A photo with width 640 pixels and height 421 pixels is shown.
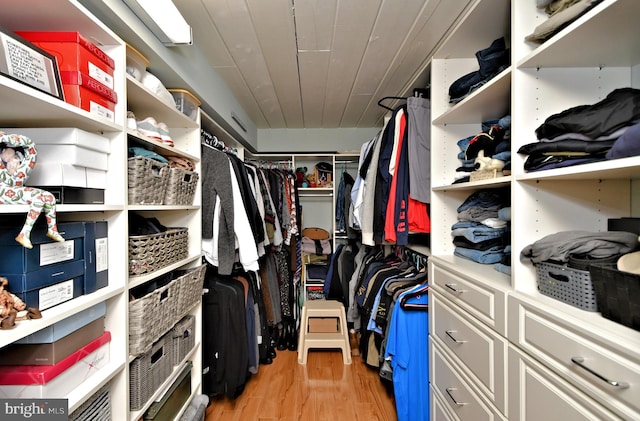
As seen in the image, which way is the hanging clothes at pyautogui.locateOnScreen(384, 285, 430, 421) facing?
toward the camera

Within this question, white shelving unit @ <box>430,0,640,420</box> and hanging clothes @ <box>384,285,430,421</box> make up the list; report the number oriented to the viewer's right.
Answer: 0

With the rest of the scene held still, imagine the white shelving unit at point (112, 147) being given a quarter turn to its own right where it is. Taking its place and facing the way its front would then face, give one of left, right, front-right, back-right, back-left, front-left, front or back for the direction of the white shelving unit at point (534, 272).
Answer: left

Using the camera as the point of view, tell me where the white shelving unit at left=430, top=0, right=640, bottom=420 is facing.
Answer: facing the viewer and to the left of the viewer

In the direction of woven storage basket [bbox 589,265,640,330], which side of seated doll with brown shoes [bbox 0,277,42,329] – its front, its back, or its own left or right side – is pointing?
front

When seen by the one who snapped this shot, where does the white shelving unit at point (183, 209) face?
facing the viewer and to the right of the viewer

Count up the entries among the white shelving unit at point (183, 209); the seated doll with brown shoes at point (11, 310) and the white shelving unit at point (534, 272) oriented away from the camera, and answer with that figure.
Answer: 0

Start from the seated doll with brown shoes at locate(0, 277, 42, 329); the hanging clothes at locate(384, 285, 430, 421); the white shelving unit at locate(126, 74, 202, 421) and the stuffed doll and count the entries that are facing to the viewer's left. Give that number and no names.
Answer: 0

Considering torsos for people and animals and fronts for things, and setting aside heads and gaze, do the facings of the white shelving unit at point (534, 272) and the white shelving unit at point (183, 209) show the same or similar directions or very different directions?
very different directions

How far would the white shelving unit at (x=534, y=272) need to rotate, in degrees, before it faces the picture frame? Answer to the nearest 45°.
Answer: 0° — it already faces it

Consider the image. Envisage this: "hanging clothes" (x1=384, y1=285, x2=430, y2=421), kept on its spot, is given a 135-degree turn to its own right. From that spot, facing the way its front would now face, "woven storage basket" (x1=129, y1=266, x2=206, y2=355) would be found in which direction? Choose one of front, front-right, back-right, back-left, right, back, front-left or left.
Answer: left

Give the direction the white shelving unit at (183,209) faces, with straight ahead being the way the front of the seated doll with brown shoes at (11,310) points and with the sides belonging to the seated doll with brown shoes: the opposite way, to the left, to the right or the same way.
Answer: the same way

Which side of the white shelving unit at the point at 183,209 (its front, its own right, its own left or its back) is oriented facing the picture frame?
right
